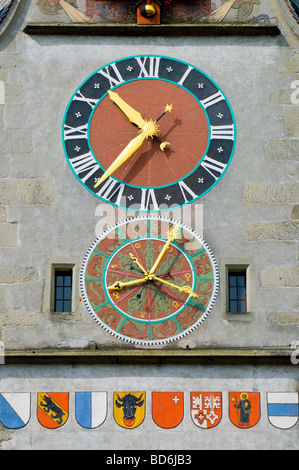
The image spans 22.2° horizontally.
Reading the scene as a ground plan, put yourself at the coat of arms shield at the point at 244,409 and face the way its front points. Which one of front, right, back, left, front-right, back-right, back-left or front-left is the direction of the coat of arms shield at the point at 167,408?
right

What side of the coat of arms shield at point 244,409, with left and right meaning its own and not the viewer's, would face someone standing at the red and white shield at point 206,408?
right

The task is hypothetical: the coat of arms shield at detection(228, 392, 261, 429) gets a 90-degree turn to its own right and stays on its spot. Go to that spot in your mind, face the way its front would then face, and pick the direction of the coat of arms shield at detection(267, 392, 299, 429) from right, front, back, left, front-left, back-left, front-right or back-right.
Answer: back

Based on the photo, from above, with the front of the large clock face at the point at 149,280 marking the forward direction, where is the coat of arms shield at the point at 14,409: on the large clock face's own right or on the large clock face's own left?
on the large clock face's own right

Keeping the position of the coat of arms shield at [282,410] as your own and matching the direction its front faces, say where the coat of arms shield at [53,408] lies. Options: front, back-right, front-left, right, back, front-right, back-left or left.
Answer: right

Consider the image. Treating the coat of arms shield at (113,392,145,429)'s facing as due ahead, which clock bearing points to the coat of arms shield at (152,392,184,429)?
the coat of arms shield at (152,392,184,429) is roughly at 9 o'clock from the coat of arms shield at (113,392,145,429).

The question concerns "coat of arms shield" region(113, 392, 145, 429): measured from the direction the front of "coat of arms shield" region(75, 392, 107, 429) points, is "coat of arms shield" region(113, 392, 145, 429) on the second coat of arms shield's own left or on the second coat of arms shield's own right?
on the second coat of arms shield's own left

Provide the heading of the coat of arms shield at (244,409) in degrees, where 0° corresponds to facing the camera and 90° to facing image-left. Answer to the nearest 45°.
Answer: approximately 0°

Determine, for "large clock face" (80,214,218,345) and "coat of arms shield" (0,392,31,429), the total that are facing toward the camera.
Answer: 2

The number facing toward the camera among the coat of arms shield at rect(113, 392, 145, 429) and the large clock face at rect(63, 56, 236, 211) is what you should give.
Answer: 2

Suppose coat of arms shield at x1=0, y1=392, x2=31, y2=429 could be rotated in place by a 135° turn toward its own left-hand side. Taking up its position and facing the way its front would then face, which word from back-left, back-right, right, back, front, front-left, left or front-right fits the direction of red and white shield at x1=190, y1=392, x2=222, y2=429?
front-right

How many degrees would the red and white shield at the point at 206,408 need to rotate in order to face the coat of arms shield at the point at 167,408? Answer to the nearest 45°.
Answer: approximately 90° to its right

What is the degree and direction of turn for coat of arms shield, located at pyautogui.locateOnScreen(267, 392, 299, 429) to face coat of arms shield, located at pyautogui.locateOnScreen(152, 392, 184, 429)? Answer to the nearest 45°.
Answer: approximately 90° to its right
